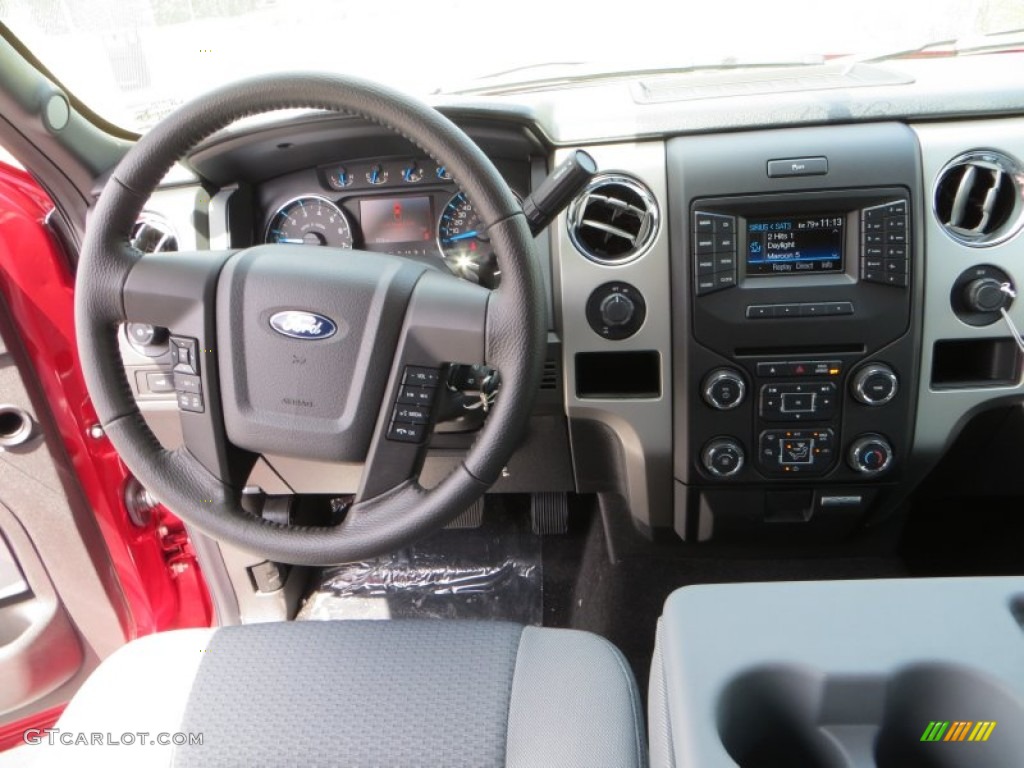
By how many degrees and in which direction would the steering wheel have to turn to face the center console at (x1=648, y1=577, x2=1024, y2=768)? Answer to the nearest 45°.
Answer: approximately 45° to its left

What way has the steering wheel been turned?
toward the camera

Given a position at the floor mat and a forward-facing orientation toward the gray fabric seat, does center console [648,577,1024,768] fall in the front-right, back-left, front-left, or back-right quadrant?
front-left
